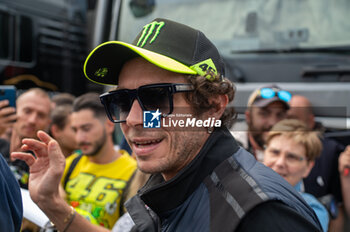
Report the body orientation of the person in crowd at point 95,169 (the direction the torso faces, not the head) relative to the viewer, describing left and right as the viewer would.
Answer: facing the viewer and to the left of the viewer

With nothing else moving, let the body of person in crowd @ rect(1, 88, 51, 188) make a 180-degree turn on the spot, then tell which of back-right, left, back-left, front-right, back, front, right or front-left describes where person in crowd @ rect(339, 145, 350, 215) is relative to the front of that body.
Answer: back-right

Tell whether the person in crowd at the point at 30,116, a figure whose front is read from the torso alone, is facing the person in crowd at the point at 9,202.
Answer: yes

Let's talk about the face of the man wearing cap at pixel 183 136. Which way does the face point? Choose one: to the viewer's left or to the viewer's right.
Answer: to the viewer's left

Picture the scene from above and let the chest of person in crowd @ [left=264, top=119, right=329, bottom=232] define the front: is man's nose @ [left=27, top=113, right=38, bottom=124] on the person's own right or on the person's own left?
on the person's own right

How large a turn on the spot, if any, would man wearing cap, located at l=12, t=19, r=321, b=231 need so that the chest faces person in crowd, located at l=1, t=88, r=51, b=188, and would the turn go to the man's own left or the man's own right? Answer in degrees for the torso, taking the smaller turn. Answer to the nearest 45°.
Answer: approximately 90° to the man's own right

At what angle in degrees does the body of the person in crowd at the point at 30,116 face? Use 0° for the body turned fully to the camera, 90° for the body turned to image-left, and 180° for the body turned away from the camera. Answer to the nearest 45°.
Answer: approximately 0°

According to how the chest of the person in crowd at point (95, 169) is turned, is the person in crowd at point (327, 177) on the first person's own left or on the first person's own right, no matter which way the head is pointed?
on the first person's own left

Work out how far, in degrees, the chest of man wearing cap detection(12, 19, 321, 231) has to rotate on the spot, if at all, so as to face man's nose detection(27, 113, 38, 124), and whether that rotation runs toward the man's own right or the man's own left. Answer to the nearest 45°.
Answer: approximately 90° to the man's own right

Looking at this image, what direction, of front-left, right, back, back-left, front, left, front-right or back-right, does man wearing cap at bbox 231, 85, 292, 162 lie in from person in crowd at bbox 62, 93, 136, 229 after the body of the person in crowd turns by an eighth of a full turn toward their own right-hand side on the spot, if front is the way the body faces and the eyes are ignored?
back
